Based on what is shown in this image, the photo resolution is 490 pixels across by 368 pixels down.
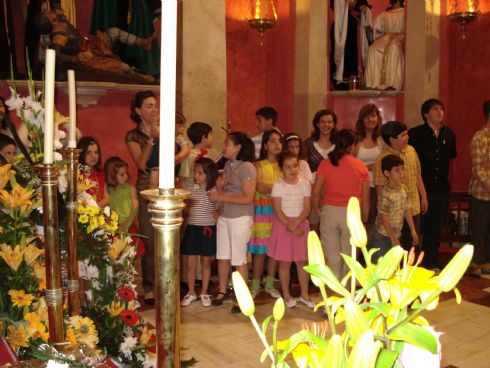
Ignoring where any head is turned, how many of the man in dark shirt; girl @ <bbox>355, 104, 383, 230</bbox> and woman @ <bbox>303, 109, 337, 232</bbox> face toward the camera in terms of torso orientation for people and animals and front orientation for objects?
3

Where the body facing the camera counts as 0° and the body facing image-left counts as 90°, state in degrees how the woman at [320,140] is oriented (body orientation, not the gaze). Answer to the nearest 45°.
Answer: approximately 0°

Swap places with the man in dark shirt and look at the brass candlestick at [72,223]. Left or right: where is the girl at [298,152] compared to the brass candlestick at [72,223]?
right

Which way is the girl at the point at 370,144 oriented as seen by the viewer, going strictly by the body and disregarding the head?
toward the camera

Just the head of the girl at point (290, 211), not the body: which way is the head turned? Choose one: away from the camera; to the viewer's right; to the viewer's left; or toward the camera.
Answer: toward the camera

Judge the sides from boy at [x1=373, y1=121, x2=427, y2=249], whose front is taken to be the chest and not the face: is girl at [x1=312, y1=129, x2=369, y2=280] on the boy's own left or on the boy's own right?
on the boy's own right

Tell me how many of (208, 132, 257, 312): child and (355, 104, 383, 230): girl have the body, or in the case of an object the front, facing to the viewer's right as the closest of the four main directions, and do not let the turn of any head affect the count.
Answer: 0

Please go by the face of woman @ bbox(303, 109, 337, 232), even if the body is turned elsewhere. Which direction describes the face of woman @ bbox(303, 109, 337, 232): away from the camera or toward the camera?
toward the camera

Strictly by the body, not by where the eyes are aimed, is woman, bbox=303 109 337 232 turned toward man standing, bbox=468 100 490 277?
no

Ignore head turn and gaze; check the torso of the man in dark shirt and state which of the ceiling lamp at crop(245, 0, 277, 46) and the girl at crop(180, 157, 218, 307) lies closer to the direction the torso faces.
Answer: the girl

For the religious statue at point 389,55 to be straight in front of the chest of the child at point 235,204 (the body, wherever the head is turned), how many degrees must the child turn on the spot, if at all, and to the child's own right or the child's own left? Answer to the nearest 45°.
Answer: approximately 180°

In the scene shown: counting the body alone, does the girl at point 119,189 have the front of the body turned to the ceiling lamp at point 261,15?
no

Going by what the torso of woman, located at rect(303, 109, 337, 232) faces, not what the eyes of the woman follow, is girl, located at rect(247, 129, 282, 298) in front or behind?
in front

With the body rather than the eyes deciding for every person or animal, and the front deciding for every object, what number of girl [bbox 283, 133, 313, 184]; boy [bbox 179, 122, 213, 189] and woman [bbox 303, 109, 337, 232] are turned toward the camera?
2

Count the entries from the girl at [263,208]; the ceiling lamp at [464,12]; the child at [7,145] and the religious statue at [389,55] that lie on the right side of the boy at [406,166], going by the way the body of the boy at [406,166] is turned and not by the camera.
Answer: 2

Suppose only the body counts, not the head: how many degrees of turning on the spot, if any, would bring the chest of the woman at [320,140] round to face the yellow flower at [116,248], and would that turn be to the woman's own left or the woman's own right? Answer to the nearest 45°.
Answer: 0° — they already face it

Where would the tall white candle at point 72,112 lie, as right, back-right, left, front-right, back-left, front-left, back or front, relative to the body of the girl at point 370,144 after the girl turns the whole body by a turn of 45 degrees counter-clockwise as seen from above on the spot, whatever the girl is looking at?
front-right

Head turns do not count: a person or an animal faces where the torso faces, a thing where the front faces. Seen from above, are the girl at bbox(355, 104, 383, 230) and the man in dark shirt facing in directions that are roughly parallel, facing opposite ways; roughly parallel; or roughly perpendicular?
roughly parallel

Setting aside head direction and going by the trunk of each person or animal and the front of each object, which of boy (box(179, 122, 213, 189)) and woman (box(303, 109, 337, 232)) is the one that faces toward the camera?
the woman

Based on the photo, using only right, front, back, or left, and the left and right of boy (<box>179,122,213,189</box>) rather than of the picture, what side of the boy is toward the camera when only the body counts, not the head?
right
